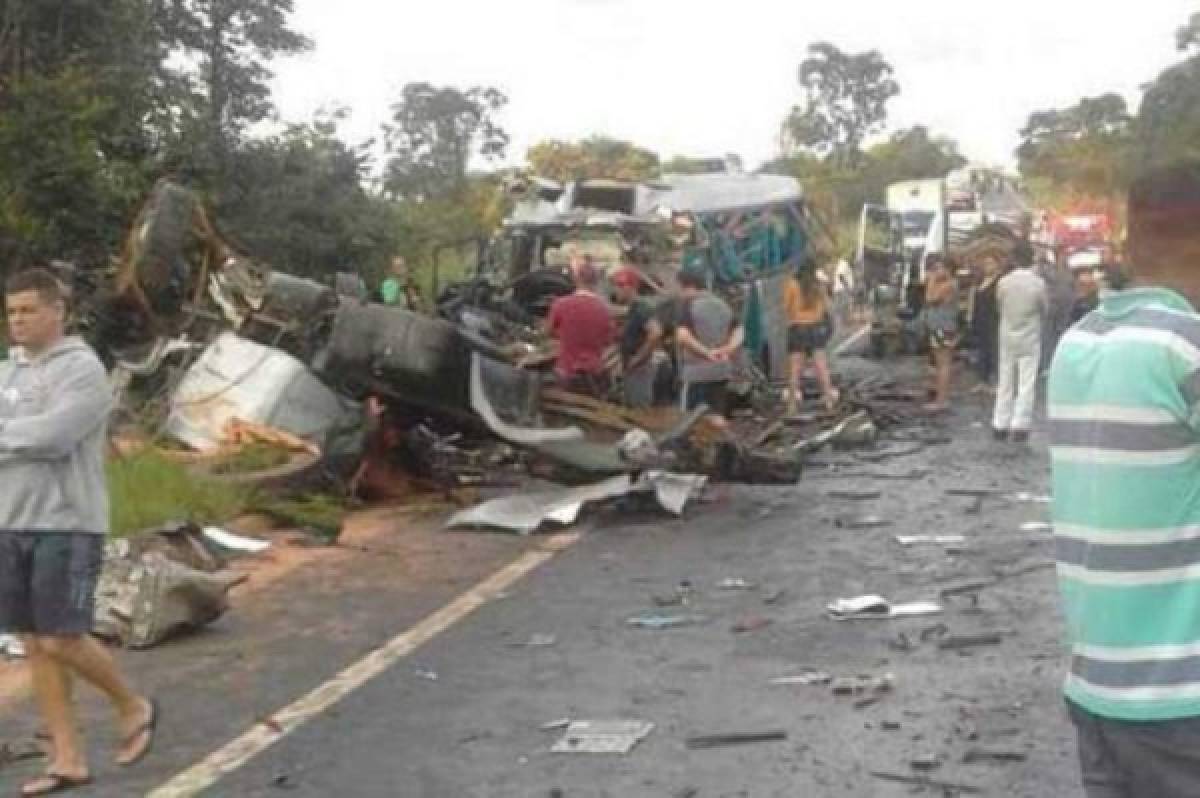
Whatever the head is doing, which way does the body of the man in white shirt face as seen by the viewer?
away from the camera

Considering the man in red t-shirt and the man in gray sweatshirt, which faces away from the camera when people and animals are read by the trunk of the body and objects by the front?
the man in red t-shirt

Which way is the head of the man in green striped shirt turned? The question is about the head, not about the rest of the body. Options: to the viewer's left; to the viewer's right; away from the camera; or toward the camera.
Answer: away from the camera

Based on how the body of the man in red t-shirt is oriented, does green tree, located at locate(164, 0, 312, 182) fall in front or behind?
in front

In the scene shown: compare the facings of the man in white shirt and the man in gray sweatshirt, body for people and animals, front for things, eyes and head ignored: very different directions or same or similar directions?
very different directions

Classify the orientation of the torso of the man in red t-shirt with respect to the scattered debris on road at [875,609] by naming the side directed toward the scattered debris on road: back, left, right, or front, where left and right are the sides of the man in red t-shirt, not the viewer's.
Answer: back

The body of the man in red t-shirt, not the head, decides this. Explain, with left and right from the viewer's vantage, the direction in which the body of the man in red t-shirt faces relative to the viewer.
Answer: facing away from the viewer

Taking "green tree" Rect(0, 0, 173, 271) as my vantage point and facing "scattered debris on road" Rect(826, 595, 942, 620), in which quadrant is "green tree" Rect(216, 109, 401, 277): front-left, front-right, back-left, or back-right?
back-left

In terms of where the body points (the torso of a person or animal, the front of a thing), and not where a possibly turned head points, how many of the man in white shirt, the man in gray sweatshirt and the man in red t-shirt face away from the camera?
2

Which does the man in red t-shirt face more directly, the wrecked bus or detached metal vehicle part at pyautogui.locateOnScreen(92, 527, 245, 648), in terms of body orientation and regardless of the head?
the wrecked bus

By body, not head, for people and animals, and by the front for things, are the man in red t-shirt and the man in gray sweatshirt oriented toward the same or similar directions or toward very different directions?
very different directions

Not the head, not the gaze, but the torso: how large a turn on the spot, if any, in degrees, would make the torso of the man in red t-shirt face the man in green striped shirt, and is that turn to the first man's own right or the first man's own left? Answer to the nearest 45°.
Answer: approximately 180°
